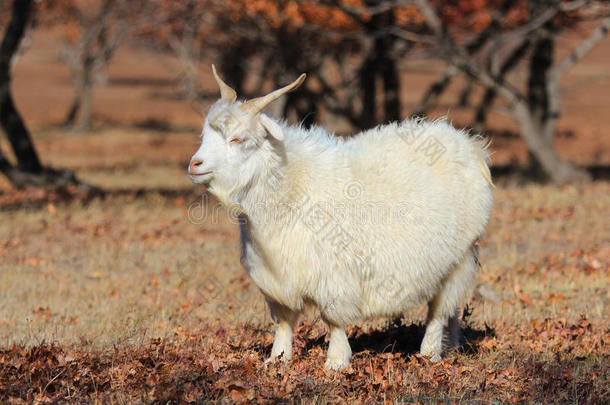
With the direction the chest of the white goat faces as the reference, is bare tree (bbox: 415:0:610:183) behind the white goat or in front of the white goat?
behind

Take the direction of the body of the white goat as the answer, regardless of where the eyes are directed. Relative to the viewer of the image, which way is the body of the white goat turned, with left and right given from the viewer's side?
facing the viewer and to the left of the viewer
